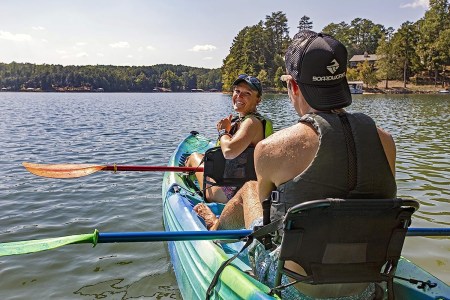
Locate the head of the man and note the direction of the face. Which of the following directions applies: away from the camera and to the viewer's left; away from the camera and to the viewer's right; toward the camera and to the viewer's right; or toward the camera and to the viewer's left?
away from the camera and to the viewer's left

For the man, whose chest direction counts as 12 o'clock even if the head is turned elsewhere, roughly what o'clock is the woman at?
The woman is roughly at 1 o'clock from the man.

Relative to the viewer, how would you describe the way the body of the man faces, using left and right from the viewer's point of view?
facing away from the viewer and to the left of the viewer
